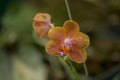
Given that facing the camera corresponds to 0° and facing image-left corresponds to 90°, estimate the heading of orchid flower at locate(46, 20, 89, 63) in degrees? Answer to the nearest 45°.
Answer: approximately 0°
